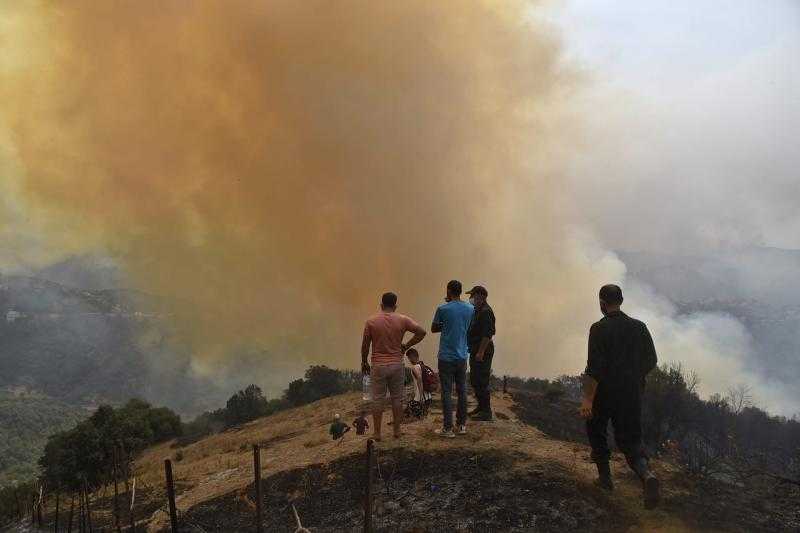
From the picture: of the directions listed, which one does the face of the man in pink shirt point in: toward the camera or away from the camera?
away from the camera

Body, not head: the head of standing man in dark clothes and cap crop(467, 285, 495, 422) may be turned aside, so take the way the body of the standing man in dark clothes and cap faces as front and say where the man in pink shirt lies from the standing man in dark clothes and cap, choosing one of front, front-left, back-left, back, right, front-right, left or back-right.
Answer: front-left

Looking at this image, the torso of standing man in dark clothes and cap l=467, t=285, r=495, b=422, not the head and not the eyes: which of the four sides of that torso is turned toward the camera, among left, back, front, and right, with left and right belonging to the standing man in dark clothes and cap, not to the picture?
left

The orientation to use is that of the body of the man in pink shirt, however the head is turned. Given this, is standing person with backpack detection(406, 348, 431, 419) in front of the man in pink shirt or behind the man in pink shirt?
in front

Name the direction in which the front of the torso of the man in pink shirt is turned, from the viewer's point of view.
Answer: away from the camera

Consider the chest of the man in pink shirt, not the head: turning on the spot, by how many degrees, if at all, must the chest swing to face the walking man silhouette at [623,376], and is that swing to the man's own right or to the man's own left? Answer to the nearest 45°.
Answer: approximately 135° to the man's own right

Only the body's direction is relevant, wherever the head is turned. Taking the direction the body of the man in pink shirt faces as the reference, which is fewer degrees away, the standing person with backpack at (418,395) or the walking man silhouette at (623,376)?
the standing person with backpack
